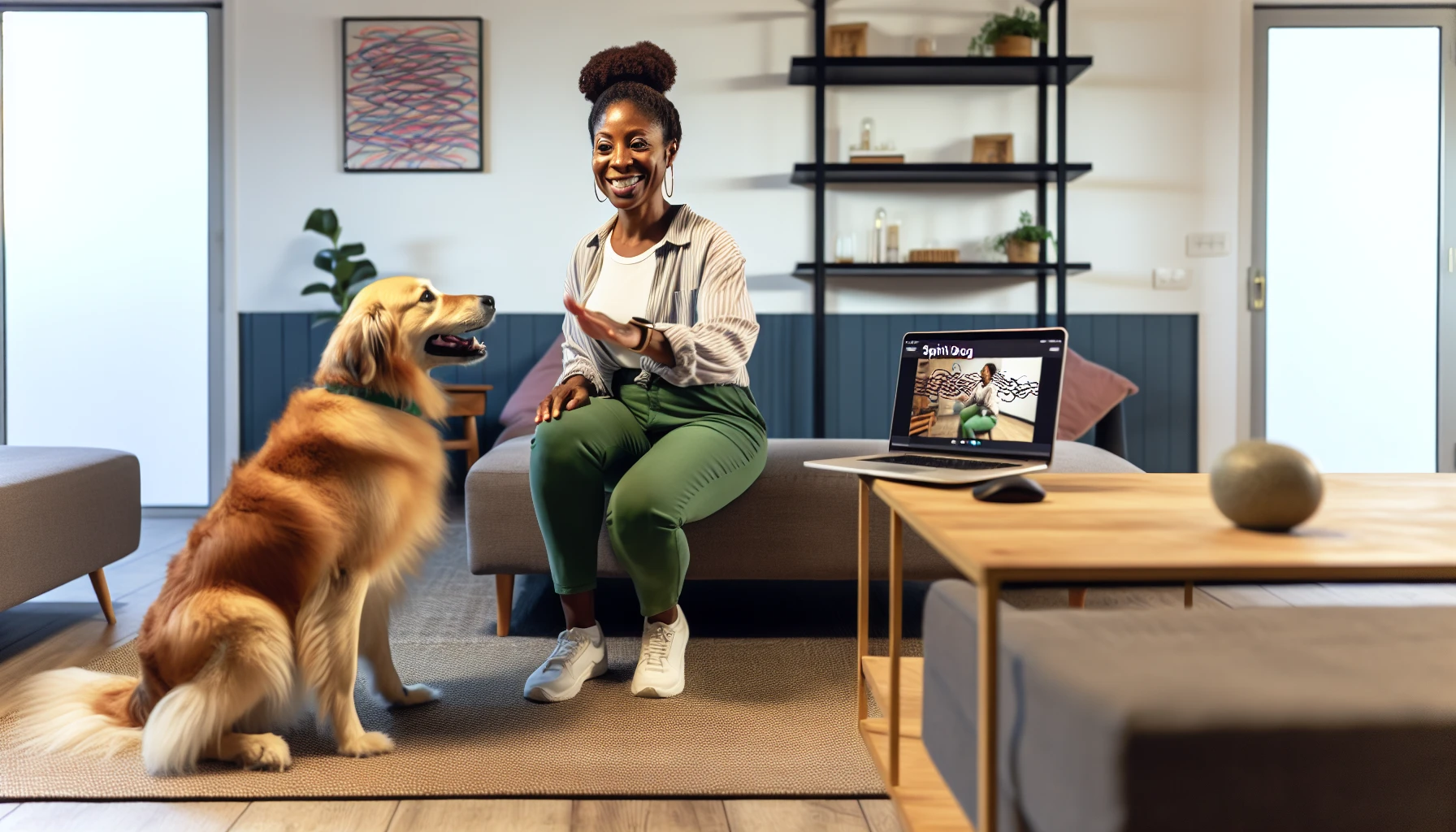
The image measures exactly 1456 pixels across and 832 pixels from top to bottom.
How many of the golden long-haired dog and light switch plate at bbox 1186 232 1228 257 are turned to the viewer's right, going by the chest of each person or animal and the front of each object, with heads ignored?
1

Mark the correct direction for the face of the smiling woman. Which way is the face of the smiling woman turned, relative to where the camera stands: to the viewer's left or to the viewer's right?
to the viewer's left

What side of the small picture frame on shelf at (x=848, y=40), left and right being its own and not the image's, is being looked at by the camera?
front

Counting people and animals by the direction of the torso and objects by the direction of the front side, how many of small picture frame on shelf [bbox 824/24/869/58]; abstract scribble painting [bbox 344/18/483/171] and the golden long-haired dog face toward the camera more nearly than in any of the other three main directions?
2

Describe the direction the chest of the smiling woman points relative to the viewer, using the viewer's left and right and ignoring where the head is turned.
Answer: facing the viewer and to the left of the viewer

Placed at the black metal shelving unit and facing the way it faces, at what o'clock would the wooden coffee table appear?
The wooden coffee table is roughly at 12 o'clock from the black metal shelving unit.

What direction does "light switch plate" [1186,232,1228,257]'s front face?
toward the camera

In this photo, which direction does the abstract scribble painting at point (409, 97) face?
toward the camera

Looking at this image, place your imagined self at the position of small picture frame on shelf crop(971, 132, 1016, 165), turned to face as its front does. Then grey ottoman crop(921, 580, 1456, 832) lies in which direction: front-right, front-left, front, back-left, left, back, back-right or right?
front
